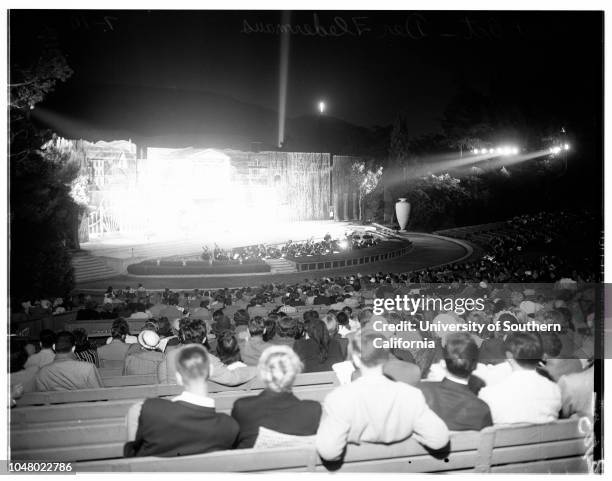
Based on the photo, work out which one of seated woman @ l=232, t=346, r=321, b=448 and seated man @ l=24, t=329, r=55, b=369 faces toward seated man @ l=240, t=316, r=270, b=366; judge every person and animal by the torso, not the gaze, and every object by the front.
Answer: the seated woman

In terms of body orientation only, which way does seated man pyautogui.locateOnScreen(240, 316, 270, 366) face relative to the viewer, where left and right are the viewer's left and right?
facing away from the viewer

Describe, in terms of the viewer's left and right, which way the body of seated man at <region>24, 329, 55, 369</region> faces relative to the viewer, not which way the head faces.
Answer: facing away from the viewer

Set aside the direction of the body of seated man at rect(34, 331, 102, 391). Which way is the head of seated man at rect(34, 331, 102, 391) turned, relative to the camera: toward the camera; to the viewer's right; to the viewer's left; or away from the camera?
away from the camera

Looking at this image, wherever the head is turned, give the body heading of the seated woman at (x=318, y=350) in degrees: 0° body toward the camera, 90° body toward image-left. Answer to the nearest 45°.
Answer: approximately 180°

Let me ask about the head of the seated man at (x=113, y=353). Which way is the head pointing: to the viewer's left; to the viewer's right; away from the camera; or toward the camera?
away from the camera

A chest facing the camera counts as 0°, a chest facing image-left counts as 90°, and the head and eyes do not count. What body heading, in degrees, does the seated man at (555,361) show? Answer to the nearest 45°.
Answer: approximately 135°

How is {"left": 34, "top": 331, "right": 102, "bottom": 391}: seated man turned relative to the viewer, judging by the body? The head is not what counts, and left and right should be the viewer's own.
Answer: facing away from the viewer

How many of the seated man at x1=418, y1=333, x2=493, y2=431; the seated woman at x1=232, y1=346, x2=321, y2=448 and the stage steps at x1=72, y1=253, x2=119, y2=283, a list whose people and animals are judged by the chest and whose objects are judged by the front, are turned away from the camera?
2

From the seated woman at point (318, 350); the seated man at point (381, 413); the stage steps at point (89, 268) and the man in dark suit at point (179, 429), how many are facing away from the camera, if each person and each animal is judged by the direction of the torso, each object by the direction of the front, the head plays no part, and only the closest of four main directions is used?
3

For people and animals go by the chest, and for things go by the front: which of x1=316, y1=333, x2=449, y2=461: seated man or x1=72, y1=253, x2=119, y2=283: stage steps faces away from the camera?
the seated man

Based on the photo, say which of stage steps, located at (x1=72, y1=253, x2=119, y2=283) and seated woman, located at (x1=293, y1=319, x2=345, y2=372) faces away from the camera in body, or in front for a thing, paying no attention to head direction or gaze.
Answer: the seated woman
